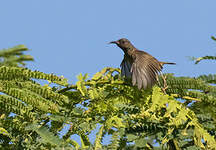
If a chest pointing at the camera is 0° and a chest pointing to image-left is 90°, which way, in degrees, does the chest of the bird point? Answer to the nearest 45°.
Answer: approximately 90°
